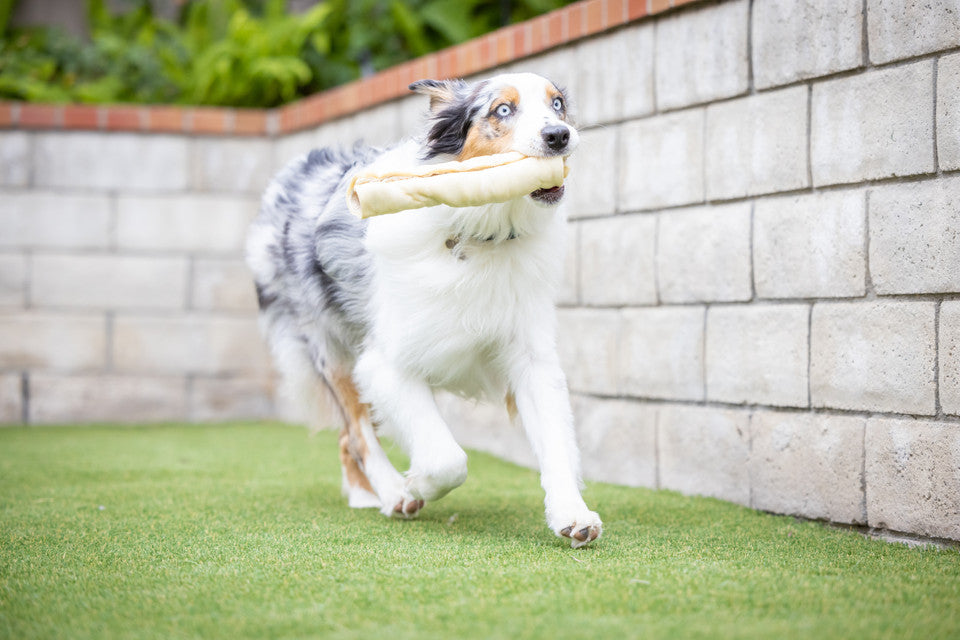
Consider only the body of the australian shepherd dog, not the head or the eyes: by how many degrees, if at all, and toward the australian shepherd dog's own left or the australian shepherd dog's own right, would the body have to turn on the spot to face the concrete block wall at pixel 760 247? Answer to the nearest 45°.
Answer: approximately 45° to the australian shepherd dog's own left

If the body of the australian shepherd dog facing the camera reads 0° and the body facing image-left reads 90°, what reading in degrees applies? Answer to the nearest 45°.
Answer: approximately 315°
